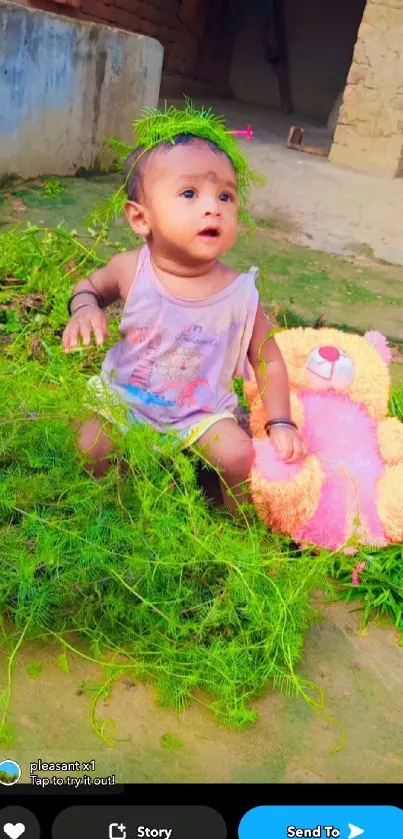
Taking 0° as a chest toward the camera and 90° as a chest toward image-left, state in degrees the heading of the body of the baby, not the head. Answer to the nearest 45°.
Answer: approximately 0°

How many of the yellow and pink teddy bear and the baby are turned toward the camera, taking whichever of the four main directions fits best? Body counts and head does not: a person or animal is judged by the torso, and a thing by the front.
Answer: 2
